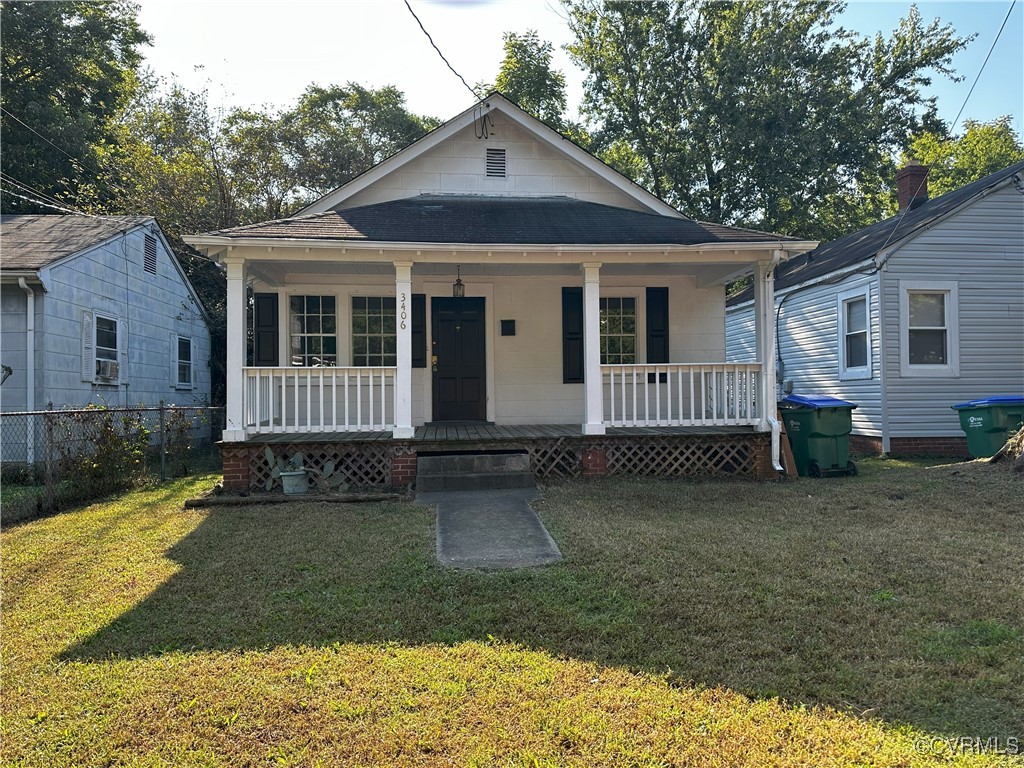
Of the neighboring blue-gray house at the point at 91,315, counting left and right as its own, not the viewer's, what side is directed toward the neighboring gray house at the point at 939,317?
left

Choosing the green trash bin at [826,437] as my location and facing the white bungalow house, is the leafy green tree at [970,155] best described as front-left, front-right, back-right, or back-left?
back-right

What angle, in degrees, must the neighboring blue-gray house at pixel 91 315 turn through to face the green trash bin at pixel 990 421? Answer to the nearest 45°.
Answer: approximately 90° to its left

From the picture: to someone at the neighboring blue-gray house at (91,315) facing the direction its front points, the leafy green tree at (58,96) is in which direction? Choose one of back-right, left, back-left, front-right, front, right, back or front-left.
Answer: back-right

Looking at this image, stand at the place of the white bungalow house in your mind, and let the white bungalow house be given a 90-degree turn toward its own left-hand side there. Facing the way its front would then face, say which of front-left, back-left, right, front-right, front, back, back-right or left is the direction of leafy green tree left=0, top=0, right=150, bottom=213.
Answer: back-left

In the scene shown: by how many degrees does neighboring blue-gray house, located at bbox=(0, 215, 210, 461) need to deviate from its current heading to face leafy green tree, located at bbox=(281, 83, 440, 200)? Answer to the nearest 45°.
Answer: approximately 180°

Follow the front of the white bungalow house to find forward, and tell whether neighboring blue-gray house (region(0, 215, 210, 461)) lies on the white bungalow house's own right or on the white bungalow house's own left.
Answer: on the white bungalow house's own right

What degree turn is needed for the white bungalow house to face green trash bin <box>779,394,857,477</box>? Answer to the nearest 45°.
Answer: approximately 90° to its left

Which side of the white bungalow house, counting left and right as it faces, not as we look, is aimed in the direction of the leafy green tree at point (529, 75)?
back

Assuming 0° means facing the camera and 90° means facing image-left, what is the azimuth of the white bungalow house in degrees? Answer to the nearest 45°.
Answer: approximately 0°

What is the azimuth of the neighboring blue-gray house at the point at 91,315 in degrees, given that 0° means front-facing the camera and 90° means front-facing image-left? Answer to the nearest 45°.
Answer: approximately 45°
